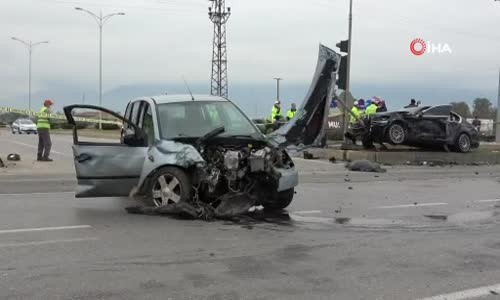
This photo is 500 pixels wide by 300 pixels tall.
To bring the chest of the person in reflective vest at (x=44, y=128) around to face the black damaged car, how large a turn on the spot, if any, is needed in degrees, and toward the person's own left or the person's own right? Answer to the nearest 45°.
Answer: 0° — they already face it

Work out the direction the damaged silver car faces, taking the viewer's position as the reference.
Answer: facing the viewer and to the right of the viewer

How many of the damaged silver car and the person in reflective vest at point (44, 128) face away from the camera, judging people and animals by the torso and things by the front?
0

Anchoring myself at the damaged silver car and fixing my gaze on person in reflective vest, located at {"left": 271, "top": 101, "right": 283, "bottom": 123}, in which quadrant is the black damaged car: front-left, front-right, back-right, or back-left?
front-right

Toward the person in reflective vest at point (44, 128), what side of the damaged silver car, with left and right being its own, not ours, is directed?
back

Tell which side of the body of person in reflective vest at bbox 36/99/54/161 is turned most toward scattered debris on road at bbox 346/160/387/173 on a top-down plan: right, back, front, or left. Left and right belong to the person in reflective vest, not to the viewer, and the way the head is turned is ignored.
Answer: front

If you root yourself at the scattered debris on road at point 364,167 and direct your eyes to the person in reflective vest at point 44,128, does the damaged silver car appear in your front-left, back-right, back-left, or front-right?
front-left

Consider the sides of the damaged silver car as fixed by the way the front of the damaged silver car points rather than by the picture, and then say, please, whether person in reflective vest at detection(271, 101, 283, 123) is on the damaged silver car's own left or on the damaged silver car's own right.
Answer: on the damaged silver car's own left

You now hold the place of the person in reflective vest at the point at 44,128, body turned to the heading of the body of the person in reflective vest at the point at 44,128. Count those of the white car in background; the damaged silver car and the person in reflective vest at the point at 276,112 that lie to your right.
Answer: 1

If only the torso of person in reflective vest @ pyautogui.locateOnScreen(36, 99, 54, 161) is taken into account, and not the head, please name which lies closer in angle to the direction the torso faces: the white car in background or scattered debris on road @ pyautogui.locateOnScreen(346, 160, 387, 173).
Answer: the scattered debris on road

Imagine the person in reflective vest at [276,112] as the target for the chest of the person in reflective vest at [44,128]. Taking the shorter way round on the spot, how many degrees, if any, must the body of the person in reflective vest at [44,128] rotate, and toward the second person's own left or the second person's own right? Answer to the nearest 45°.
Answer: approximately 45° to the second person's own left

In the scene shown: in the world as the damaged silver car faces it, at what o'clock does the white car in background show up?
The white car in background is roughly at 7 o'clock from the damaged silver car.

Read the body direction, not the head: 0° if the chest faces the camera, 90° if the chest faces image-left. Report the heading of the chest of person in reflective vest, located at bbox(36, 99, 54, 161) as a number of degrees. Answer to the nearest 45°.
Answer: approximately 270°

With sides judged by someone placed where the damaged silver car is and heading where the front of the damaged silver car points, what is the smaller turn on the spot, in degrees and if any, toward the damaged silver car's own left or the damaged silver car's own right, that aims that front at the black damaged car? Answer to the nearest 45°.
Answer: approximately 90° to the damaged silver car's own left
